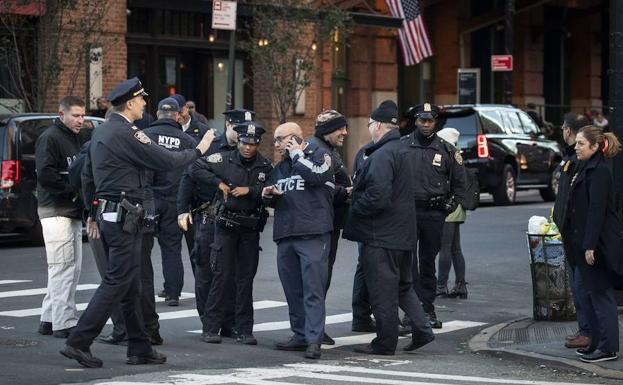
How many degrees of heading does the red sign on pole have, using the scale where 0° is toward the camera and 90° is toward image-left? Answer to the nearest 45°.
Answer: approximately 0°

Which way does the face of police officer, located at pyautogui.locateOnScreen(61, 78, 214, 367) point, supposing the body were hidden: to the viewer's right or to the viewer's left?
to the viewer's right

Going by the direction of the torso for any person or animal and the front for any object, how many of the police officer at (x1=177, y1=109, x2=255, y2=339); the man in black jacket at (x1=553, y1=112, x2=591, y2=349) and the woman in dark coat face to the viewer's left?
2

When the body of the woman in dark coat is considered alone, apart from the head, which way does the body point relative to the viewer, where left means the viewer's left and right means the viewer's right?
facing to the left of the viewer

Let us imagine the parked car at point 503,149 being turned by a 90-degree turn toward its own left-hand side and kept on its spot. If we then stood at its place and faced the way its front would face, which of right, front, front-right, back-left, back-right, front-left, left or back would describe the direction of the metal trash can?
back-left

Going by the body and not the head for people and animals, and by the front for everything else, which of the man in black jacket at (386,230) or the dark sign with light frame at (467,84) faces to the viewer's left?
the man in black jacket
